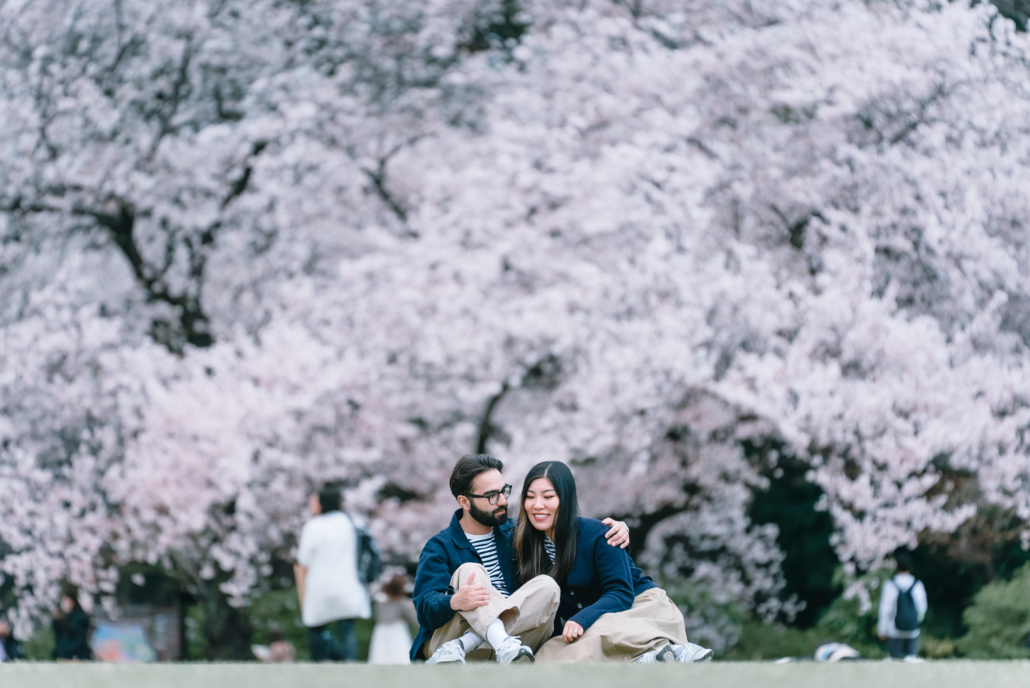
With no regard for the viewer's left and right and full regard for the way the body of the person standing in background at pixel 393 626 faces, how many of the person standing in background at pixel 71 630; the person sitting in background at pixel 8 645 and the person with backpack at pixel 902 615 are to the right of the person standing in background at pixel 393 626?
1

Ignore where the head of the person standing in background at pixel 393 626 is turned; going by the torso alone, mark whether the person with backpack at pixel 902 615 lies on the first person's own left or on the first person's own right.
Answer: on the first person's own right

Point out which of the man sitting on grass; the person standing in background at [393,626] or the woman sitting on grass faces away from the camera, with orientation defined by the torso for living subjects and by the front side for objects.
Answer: the person standing in background

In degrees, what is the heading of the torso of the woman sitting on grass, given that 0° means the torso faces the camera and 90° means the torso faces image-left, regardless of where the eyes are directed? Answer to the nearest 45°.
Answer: approximately 45°

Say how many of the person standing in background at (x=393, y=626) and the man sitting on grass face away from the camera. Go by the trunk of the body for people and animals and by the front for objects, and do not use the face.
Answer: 1

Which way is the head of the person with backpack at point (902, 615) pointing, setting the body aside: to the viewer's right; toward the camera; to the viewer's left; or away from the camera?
away from the camera

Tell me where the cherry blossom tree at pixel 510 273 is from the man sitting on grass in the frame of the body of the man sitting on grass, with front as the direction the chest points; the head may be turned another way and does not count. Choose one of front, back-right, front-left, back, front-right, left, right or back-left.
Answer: back-left

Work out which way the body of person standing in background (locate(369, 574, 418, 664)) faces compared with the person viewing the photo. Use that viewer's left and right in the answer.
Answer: facing away from the viewer

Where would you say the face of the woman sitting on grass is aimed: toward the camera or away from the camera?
toward the camera

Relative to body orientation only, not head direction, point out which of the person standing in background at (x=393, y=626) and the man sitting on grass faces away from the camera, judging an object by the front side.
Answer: the person standing in background

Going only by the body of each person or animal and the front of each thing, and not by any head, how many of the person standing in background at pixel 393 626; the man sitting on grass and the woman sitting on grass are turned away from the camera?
1

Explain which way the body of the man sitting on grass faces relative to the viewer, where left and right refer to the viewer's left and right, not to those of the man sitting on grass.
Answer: facing the viewer and to the right of the viewer

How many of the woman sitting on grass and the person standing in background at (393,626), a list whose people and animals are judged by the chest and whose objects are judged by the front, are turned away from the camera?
1
